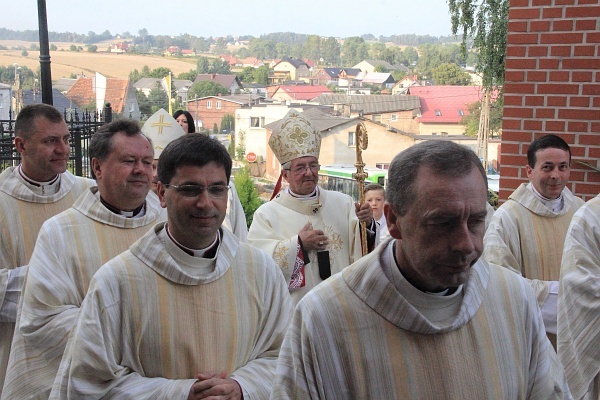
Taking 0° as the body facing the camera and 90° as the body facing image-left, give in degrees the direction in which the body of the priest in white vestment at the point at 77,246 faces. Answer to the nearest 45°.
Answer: approximately 315°

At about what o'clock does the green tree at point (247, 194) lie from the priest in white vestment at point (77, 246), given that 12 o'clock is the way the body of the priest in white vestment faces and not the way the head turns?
The green tree is roughly at 8 o'clock from the priest in white vestment.

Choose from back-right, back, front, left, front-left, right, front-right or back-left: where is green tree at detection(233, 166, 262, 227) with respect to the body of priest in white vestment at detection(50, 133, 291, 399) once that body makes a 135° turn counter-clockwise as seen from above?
front

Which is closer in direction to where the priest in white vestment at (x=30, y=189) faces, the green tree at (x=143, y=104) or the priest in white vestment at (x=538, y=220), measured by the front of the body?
the priest in white vestment

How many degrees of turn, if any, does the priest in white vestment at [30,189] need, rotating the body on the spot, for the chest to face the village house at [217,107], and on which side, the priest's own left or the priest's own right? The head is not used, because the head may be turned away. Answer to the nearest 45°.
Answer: approximately 135° to the priest's own left

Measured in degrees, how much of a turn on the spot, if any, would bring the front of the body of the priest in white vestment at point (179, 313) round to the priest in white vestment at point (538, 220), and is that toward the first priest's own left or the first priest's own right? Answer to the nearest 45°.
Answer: approximately 90° to the first priest's own left

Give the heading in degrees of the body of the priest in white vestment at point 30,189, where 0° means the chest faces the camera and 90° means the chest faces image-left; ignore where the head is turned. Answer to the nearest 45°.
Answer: approximately 315°

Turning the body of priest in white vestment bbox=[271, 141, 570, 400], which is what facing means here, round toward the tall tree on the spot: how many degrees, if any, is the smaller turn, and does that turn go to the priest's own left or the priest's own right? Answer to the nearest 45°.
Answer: approximately 135° to the priest's own left

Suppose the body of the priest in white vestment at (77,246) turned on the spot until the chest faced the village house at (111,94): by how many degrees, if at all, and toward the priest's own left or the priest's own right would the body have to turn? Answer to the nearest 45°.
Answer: approximately 135° to the priest's own left

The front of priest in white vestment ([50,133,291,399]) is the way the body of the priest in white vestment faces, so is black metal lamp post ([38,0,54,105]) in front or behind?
behind
